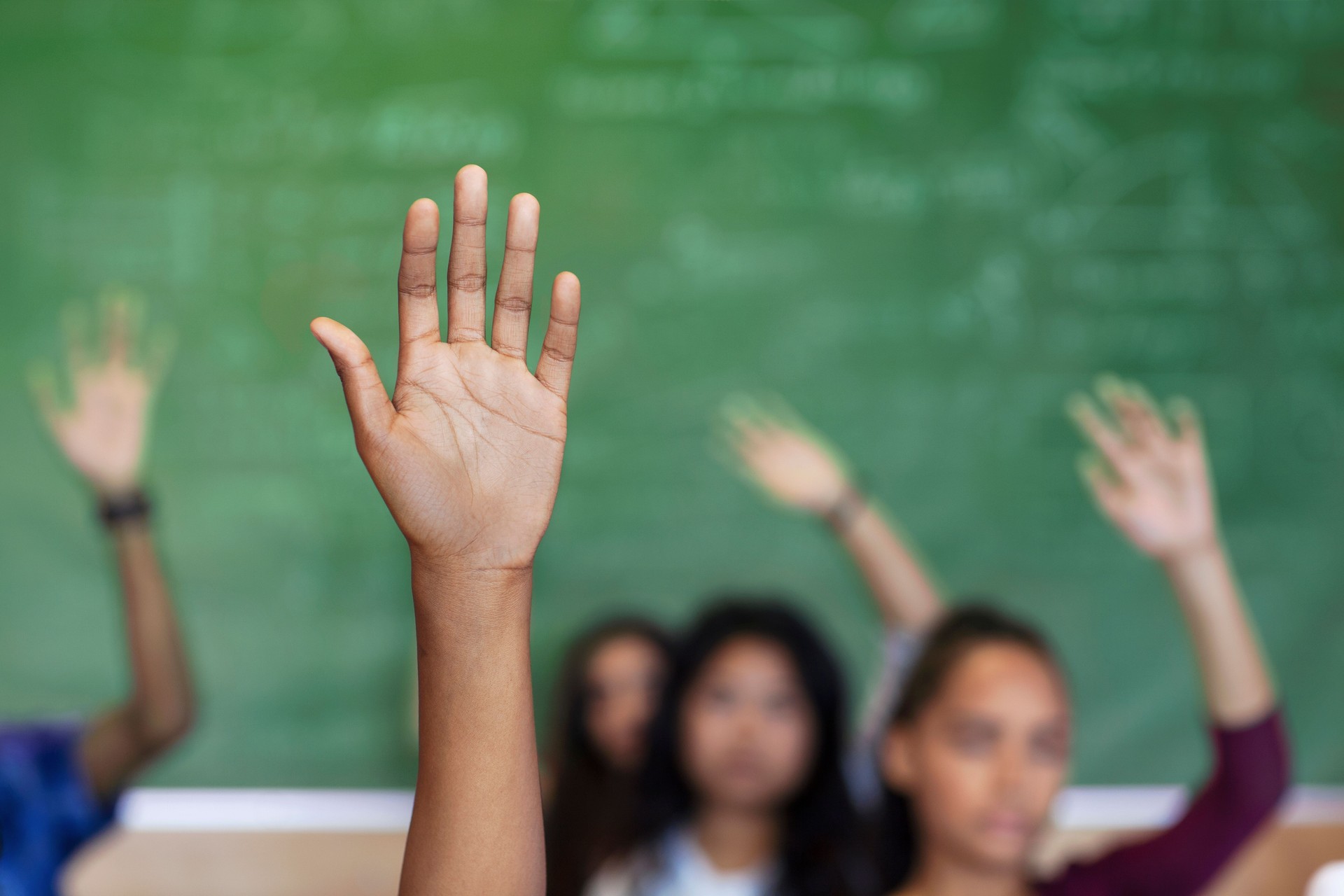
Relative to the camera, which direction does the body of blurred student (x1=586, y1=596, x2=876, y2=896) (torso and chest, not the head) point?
toward the camera

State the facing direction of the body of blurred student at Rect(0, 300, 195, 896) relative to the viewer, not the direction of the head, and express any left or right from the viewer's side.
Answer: facing the viewer

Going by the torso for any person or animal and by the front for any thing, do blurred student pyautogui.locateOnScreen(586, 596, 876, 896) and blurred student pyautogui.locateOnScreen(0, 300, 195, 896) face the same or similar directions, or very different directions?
same or similar directions

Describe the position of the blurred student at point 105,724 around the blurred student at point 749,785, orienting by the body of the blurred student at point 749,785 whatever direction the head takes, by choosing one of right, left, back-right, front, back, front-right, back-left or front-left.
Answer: right

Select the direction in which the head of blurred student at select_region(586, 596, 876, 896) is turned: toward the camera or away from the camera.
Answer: toward the camera

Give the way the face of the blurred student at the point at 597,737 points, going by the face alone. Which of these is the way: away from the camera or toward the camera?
toward the camera

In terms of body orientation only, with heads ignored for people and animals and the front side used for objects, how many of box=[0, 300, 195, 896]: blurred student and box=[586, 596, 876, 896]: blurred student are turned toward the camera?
2

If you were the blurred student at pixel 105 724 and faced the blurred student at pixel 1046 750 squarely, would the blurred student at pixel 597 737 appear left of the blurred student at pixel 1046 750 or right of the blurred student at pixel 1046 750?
left

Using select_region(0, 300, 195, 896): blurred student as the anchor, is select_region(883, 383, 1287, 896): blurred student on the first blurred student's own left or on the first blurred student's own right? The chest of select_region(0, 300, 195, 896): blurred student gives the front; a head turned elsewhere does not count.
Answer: on the first blurred student's own left
